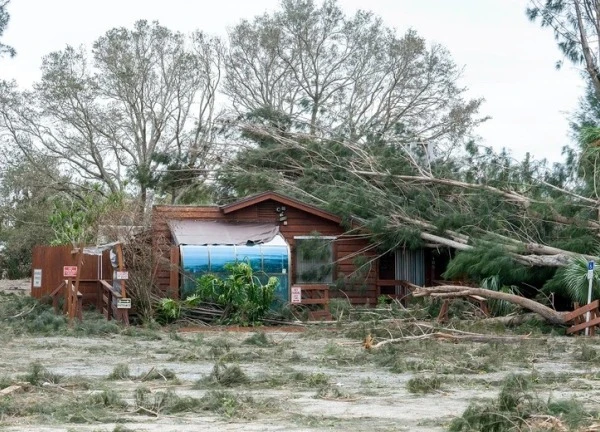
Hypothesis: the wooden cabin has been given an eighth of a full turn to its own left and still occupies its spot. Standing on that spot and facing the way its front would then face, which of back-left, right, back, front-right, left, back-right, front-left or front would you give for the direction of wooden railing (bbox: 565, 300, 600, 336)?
front

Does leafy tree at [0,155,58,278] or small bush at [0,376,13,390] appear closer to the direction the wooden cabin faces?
the small bush

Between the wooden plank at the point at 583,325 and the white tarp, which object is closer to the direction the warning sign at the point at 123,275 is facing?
the wooden plank

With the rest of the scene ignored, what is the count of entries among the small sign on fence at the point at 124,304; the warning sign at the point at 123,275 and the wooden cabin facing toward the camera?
3

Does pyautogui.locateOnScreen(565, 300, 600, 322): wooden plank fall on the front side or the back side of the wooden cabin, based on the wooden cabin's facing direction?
on the front side

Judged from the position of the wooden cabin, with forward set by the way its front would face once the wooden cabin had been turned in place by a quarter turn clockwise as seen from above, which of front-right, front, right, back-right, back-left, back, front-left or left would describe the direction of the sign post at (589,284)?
back-left

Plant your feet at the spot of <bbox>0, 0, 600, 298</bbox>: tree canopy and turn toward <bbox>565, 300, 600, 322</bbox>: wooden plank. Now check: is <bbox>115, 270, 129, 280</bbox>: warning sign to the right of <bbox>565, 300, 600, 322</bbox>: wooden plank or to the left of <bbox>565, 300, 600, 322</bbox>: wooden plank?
right

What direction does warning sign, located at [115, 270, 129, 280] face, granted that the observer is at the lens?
facing the viewer

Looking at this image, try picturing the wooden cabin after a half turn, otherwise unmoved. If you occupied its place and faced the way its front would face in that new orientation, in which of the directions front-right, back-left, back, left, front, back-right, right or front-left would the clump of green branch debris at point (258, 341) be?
back

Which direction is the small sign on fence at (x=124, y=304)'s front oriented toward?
toward the camera

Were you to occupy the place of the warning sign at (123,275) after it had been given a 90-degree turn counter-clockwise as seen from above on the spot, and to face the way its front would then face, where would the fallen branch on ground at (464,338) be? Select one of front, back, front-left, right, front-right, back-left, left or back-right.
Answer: front-right

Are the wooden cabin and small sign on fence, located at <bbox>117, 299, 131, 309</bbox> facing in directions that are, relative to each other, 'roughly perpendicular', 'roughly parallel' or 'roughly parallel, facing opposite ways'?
roughly parallel

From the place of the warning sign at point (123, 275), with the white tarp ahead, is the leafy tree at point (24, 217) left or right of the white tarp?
left

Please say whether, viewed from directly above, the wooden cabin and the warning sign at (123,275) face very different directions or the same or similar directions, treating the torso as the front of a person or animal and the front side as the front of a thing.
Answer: same or similar directions

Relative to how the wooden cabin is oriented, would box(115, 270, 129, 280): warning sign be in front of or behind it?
in front

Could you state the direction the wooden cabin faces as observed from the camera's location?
facing the viewer
